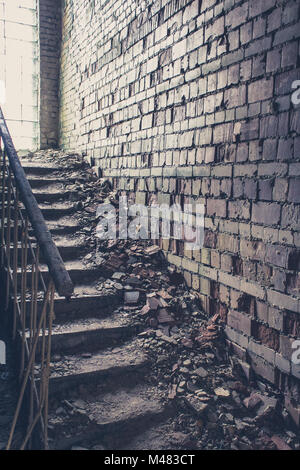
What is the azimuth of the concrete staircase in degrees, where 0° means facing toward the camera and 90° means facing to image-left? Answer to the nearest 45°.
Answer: approximately 0°
